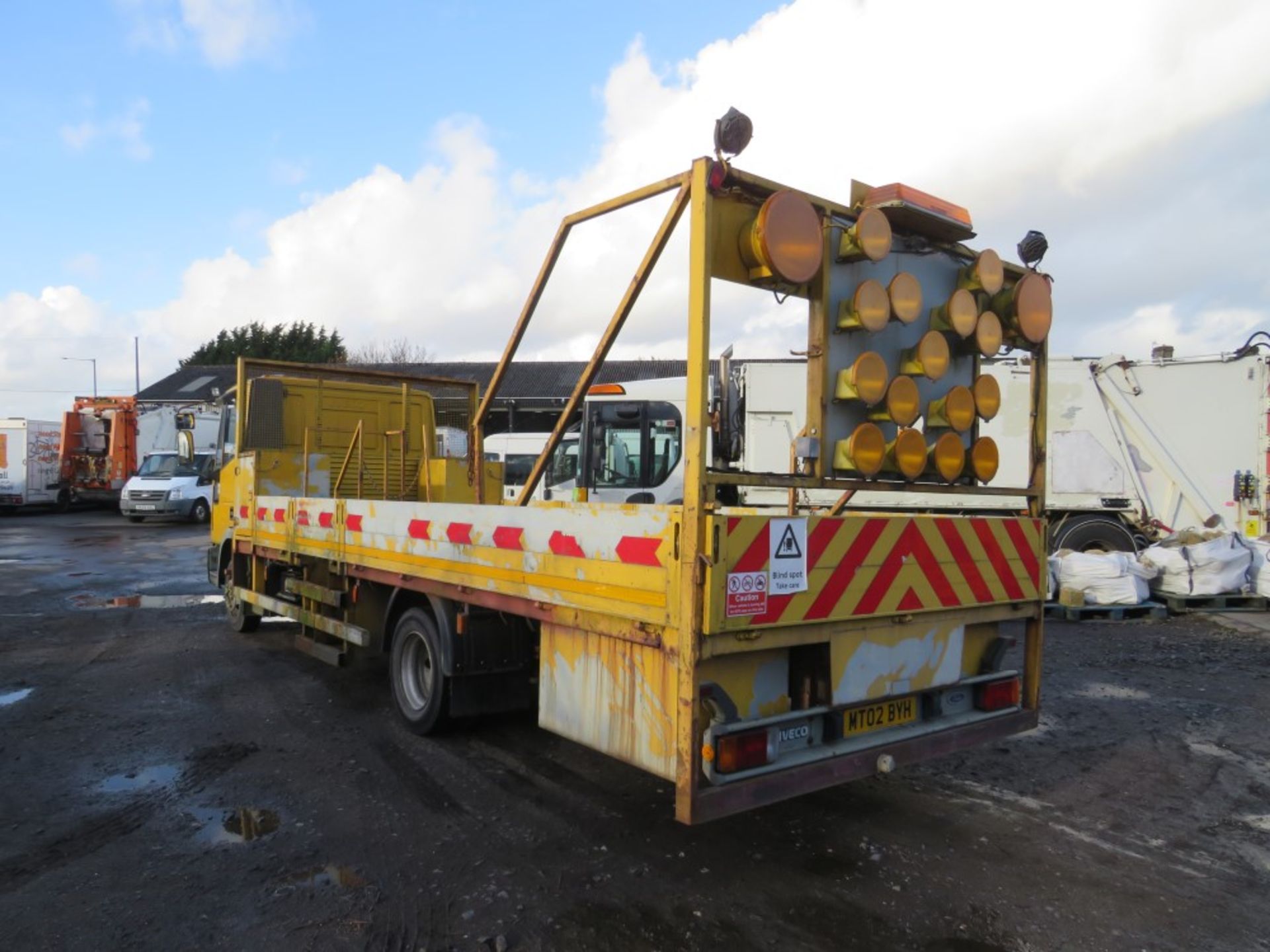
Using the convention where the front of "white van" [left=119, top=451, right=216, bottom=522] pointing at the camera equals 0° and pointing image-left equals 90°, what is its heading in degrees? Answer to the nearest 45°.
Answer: approximately 45°

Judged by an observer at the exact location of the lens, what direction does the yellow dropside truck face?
facing away from the viewer and to the left of the viewer

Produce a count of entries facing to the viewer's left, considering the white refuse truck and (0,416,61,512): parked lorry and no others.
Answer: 1

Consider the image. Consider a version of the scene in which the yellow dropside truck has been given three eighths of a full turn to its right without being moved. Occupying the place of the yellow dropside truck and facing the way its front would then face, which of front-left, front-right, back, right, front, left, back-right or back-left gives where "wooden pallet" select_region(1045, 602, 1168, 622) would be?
front-left

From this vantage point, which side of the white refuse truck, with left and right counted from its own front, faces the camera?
left

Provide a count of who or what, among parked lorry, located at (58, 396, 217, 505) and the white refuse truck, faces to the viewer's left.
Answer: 1

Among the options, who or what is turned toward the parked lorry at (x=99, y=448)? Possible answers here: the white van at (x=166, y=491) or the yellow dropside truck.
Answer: the yellow dropside truck

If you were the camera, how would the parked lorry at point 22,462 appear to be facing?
facing away from the viewer and to the right of the viewer

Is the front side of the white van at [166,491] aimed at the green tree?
no

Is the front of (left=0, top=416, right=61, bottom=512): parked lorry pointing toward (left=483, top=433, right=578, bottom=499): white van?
no
